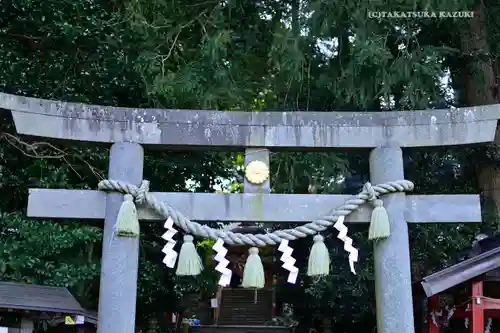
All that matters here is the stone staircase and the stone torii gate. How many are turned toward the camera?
2

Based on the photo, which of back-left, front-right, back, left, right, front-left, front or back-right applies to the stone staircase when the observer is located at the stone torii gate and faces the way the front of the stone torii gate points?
back

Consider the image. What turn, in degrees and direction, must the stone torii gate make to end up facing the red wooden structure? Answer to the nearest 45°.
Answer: approximately 135° to its left

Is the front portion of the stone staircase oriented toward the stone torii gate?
yes

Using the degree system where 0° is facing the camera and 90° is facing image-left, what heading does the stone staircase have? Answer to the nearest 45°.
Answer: approximately 0°

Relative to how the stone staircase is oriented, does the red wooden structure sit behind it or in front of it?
in front

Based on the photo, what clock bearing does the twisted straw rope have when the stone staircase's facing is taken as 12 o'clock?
The twisted straw rope is roughly at 12 o'clock from the stone staircase.
